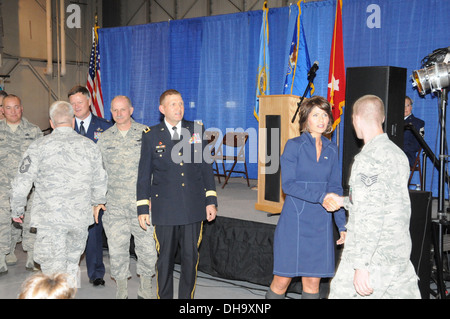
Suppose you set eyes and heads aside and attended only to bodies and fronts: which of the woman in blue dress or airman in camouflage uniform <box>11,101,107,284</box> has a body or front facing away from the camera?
the airman in camouflage uniform

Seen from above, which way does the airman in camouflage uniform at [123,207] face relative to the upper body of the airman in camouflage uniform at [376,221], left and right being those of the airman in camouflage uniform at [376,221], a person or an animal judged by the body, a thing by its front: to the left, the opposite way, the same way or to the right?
the opposite way

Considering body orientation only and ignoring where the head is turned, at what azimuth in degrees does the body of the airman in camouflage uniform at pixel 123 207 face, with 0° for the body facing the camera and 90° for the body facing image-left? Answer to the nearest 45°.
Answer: approximately 0°

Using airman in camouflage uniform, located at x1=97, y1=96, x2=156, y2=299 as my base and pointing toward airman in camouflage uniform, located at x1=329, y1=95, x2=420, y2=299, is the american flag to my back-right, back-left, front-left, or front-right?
back-left

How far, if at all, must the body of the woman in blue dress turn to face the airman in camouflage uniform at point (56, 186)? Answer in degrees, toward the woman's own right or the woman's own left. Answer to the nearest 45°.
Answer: approximately 135° to the woman's own right

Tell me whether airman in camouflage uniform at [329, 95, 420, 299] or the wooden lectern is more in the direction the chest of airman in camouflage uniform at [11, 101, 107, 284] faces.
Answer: the wooden lectern

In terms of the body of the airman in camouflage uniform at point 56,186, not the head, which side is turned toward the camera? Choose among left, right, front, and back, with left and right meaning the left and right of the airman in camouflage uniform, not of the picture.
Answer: back

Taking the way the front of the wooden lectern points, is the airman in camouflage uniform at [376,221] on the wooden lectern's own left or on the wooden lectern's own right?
on the wooden lectern's own left

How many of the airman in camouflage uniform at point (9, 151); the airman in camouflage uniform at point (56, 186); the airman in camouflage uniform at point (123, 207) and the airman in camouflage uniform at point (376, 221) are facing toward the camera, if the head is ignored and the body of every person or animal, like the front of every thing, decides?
2

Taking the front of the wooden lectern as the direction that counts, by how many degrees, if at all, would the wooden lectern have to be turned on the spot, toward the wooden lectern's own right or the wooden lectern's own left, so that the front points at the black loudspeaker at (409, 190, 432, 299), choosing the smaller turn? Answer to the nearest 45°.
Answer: approximately 90° to the wooden lectern's own left
